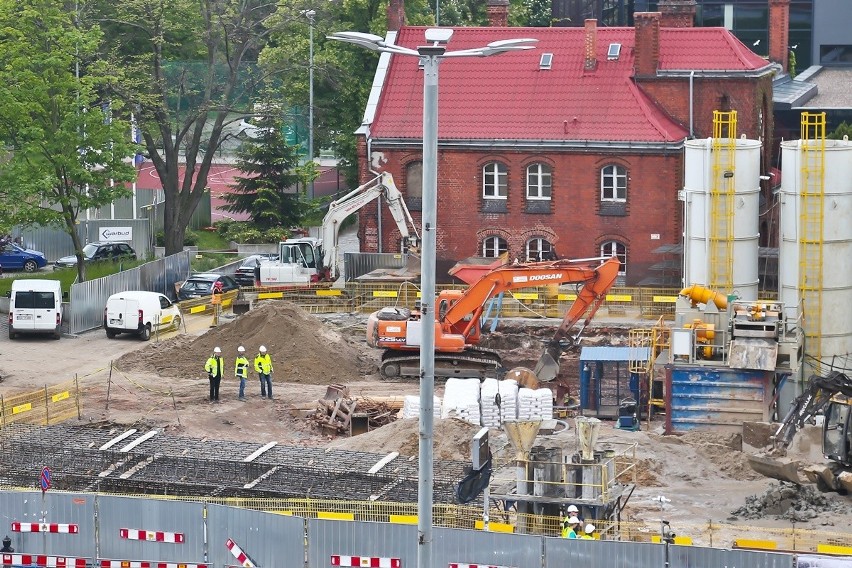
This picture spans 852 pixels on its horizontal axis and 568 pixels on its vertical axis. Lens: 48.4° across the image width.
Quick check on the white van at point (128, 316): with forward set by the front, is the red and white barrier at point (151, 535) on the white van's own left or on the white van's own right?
on the white van's own right

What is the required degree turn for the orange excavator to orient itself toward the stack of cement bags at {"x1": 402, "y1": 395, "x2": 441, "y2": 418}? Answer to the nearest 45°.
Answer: approximately 90° to its right

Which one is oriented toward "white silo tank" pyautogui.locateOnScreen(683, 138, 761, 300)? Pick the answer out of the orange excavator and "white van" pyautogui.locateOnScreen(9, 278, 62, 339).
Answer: the orange excavator

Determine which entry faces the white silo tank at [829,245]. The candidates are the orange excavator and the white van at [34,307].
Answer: the orange excavator

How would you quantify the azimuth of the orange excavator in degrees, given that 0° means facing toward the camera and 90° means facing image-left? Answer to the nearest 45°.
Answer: approximately 270°
